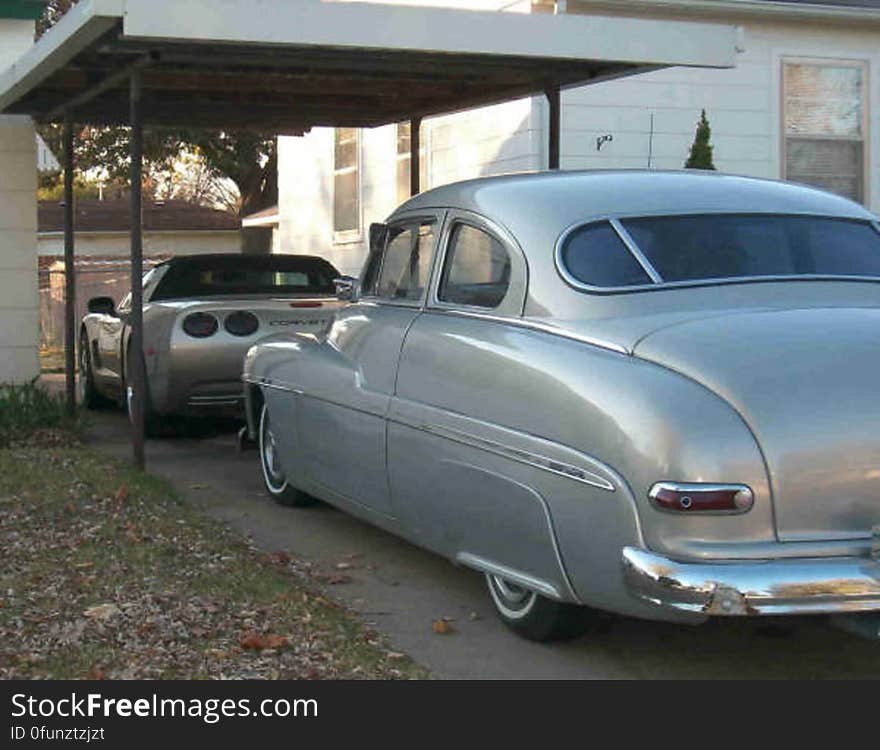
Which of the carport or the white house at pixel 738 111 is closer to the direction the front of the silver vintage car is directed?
the carport

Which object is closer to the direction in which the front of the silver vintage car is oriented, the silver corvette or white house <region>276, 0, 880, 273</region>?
the silver corvette

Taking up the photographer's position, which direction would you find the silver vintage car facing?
facing away from the viewer and to the left of the viewer

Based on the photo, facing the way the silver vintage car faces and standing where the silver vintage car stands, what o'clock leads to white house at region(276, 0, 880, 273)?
The white house is roughly at 2 o'clock from the silver vintage car.

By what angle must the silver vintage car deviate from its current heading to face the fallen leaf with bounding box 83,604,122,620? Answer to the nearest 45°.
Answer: approximately 45° to its left

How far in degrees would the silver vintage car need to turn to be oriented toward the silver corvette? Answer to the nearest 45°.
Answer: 0° — it already faces it

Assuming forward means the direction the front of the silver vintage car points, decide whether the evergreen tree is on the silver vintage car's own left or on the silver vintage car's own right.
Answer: on the silver vintage car's own right

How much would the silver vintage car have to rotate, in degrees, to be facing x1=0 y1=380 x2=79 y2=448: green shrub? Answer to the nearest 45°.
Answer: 0° — it already faces it
